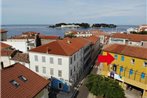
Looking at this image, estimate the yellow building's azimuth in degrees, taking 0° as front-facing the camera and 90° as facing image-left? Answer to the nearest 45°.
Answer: approximately 45°

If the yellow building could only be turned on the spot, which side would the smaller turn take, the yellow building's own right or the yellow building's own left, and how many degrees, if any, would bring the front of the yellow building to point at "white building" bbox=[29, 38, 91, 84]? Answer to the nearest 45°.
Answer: approximately 45° to the yellow building's own right
